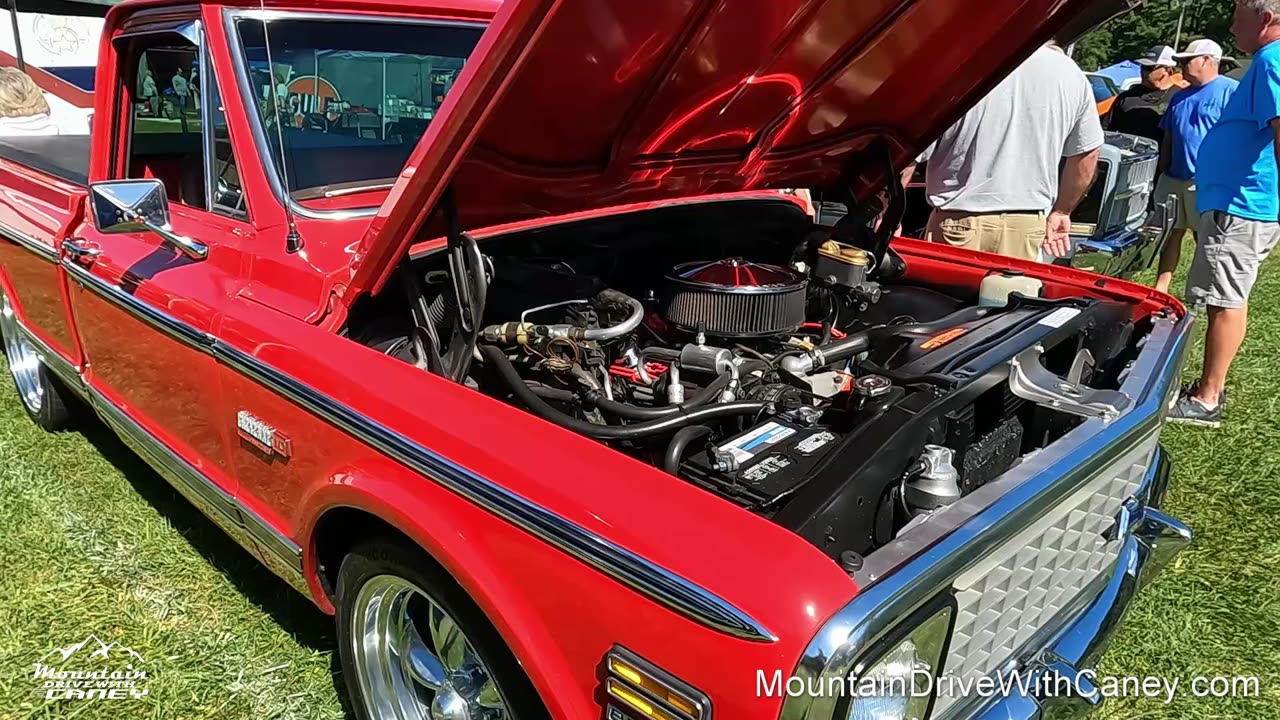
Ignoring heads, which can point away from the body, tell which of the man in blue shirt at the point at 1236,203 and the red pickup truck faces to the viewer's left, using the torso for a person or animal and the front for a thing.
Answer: the man in blue shirt

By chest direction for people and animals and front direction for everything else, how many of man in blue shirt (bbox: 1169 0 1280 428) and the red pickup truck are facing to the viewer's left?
1

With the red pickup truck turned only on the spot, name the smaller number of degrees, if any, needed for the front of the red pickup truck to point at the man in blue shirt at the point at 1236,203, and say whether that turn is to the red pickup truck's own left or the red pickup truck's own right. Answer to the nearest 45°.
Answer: approximately 90° to the red pickup truck's own left

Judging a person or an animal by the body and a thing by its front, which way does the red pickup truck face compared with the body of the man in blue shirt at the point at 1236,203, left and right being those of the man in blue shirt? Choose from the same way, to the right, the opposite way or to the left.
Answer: the opposite way

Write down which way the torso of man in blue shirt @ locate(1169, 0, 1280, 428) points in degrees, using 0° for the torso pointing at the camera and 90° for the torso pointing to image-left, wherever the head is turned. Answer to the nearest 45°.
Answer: approximately 90°

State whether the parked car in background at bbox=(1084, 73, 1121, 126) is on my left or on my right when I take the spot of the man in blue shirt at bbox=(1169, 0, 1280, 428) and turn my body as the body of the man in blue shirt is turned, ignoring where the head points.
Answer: on my right

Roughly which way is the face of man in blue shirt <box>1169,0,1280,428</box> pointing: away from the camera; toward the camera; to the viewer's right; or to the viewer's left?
to the viewer's left

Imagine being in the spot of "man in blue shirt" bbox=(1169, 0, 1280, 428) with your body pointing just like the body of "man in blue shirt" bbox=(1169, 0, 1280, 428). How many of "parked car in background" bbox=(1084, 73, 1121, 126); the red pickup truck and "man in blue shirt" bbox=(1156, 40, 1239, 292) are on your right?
2

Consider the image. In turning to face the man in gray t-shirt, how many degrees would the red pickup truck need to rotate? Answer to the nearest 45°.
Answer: approximately 90° to its left

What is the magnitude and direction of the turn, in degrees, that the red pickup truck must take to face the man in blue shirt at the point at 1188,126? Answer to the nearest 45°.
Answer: approximately 90° to its left

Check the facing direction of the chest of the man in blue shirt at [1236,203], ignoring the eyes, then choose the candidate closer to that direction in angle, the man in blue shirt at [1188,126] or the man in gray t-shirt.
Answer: the man in gray t-shirt
